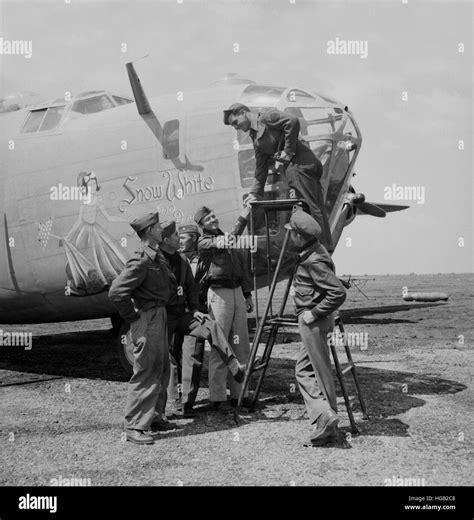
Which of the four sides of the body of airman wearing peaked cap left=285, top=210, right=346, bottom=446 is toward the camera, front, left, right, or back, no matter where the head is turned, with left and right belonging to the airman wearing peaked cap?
left

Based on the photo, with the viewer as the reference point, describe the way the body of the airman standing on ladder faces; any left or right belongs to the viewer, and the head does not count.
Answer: facing the viewer and to the left of the viewer

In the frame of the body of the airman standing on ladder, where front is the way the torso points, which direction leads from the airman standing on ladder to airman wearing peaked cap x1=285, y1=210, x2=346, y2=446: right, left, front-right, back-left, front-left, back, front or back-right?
front-left

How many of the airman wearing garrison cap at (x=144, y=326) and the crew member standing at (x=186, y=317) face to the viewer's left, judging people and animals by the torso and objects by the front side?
0

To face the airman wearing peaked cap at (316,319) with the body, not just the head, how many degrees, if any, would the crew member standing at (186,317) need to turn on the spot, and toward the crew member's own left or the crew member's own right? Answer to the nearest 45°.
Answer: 0° — they already face them

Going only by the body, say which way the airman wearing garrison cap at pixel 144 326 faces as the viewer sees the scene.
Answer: to the viewer's right

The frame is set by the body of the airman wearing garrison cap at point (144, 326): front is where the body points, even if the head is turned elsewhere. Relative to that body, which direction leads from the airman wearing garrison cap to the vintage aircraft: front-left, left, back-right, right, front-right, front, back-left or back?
left

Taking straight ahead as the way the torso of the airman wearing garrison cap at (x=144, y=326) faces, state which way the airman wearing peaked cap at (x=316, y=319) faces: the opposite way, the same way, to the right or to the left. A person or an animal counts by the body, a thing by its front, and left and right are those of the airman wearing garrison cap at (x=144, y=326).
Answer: the opposite way
